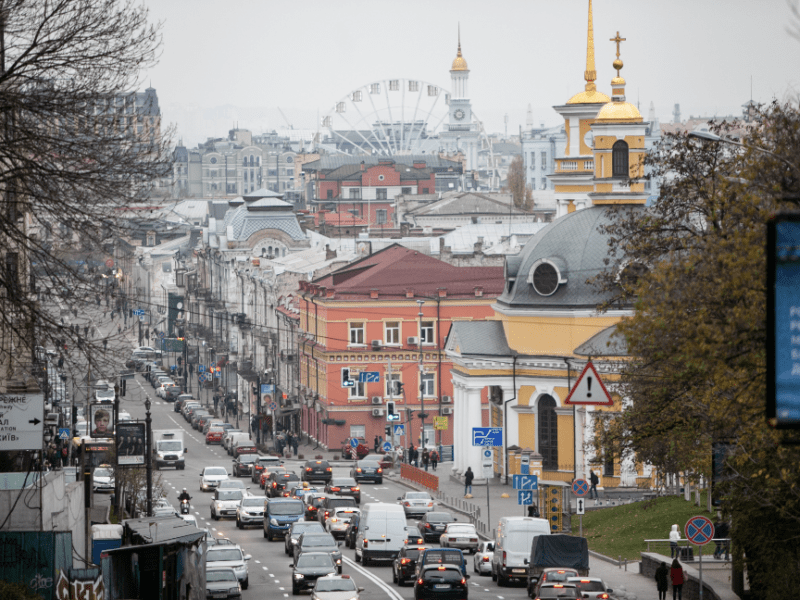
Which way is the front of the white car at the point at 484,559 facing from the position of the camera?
facing away from the viewer and to the left of the viewer

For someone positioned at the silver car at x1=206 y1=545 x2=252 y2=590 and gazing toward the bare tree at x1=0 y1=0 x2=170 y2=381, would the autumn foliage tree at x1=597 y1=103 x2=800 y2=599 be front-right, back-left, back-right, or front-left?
front-left

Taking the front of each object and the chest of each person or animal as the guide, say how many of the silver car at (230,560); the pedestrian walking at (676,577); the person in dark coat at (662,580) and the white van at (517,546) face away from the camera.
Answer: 3

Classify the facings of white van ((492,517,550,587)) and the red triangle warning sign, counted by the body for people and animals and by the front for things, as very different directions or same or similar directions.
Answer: very different directions

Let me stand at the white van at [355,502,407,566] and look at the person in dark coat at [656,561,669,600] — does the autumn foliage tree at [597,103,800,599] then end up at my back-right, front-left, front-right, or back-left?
front-right

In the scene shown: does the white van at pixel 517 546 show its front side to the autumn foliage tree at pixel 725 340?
no

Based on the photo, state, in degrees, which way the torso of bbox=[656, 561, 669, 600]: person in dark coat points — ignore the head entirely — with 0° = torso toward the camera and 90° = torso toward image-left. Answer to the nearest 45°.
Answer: approximately 180°

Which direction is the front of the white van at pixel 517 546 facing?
away from the camera

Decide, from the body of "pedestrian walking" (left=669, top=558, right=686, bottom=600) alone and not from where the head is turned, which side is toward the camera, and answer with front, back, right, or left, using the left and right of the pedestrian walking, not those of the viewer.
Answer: back

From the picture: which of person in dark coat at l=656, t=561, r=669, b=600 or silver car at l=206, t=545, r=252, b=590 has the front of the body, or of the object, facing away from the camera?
the person in dark coat

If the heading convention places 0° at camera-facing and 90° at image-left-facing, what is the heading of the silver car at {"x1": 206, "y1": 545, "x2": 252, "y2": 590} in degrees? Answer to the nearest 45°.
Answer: approximately 0°

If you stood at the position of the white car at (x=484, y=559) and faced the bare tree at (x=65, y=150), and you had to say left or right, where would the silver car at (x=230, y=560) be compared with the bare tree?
right

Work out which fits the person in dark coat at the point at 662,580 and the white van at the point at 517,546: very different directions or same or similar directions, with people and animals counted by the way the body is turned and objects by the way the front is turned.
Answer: same or similar directions

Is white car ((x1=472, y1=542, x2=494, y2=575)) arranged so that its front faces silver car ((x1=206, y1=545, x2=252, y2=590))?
no

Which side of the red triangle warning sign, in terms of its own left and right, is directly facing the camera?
front

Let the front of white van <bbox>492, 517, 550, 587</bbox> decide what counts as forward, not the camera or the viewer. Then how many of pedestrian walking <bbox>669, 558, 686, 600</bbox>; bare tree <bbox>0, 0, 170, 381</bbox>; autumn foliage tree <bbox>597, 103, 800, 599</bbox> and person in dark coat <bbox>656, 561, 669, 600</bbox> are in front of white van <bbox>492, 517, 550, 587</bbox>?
0

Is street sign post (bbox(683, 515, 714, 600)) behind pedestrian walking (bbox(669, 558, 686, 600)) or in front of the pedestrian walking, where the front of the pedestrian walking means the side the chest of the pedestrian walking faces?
behind
